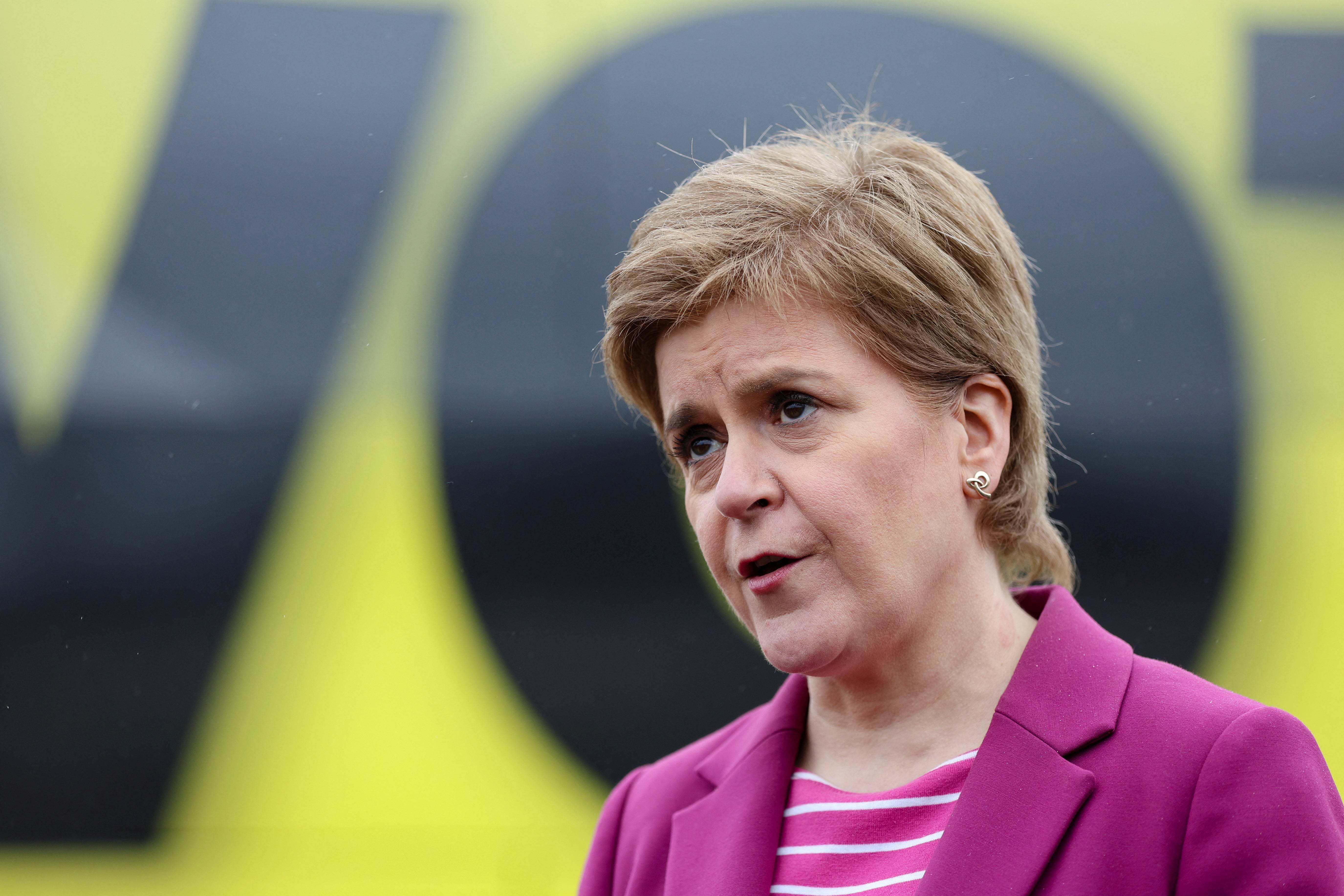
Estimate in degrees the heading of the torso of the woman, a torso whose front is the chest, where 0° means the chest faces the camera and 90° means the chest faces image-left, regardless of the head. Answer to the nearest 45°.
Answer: approximately 45°

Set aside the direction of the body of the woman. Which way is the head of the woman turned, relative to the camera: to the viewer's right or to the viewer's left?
to the viewer's left
